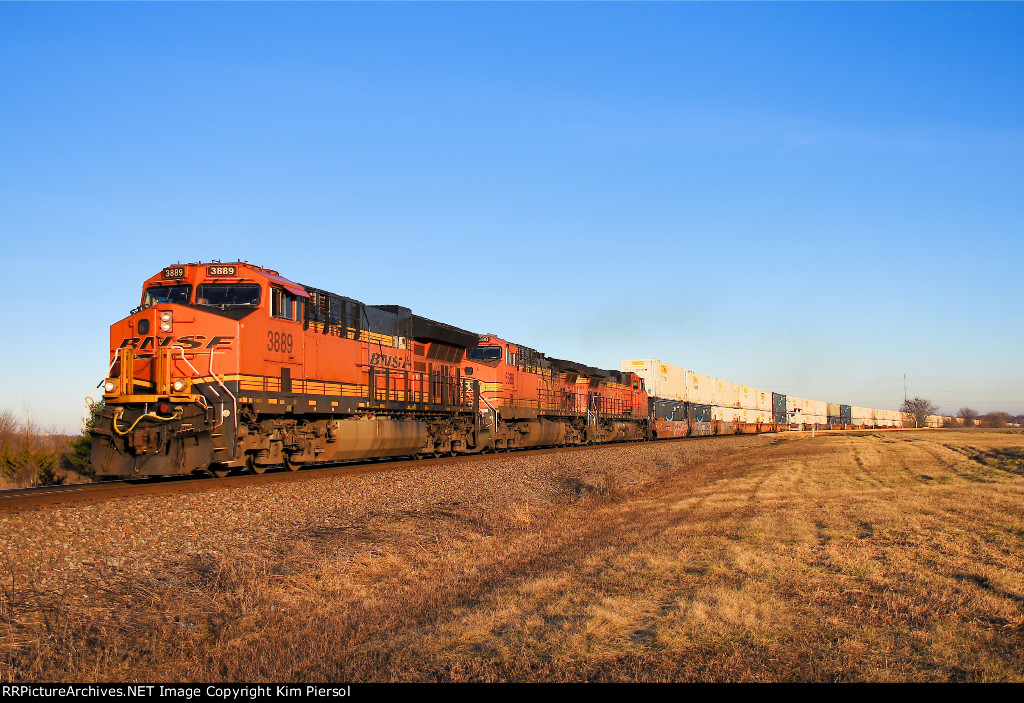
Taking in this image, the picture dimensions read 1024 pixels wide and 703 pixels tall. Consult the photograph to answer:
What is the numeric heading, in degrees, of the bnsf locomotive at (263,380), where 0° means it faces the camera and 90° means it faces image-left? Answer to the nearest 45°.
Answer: approximately 45°
